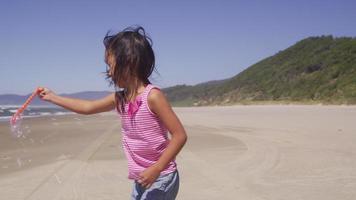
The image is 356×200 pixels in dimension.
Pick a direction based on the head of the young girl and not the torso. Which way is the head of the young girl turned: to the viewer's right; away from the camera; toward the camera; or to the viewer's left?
to the viewer's left

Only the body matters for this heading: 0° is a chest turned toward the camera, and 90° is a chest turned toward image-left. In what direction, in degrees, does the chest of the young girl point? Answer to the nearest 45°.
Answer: approximately 45°
